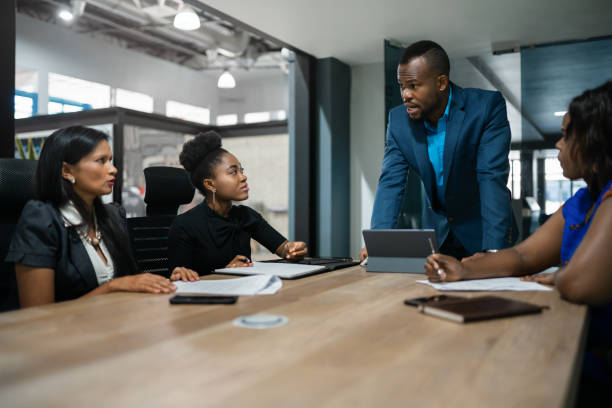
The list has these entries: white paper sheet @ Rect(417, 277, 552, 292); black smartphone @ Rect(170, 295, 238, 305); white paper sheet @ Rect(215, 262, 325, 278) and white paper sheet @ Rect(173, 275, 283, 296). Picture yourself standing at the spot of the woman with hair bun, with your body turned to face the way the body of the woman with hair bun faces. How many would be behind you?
0

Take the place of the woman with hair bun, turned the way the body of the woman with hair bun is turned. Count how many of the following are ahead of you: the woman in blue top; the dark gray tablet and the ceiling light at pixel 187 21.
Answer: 2

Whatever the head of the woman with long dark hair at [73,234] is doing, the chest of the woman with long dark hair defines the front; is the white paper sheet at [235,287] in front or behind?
in front

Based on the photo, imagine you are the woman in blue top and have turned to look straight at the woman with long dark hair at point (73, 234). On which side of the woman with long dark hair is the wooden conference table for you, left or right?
left

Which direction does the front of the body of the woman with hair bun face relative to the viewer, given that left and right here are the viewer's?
facing the viewer and to the right of the viewer

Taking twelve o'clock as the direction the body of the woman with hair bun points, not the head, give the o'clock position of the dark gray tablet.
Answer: The dark gray tablet is roughly at 12 o'clock from the woman with hair bun.

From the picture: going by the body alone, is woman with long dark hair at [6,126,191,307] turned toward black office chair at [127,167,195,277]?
no

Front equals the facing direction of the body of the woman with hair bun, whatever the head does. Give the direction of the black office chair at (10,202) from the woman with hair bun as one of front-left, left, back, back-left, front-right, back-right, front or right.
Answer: right

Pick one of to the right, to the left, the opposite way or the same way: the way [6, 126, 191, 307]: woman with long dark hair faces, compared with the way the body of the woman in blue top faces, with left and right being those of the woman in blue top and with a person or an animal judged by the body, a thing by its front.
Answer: the opposite way

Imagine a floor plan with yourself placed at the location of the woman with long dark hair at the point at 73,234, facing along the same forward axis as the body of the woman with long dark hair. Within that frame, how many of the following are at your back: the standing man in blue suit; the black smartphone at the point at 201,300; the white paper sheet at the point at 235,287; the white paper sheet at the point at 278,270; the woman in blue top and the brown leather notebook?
0

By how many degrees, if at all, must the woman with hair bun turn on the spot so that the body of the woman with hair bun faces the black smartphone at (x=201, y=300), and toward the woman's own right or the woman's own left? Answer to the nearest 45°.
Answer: approximately 45° to the woman's own right

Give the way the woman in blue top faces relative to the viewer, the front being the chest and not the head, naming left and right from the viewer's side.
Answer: facing to the left of the viewer

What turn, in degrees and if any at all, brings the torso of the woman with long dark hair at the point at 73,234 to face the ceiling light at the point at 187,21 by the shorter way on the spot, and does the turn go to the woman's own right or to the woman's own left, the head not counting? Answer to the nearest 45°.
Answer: approximately 135° to the woman's own left

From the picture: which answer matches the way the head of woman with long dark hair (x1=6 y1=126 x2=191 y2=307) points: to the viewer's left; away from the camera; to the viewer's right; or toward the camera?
to the viewer's right

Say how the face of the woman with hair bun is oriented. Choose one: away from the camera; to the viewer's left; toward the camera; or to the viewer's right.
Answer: to the viewer's right

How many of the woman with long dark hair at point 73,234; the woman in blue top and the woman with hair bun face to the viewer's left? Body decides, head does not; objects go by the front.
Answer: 1

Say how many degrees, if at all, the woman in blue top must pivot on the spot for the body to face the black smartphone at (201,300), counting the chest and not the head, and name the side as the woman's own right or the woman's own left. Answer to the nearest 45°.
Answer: approximately 45° to the woman's own left
